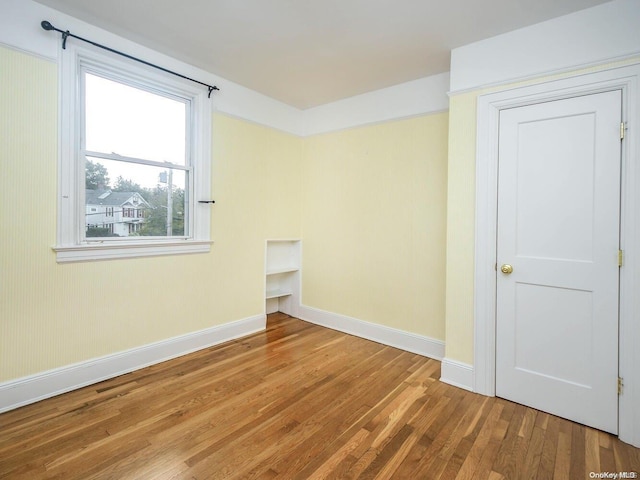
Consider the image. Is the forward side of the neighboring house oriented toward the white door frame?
yes

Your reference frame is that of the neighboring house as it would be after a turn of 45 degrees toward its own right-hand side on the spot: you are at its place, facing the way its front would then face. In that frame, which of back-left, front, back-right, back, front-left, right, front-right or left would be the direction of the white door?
front-left

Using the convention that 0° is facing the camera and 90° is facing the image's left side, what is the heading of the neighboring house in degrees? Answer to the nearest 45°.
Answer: approximately 315°
